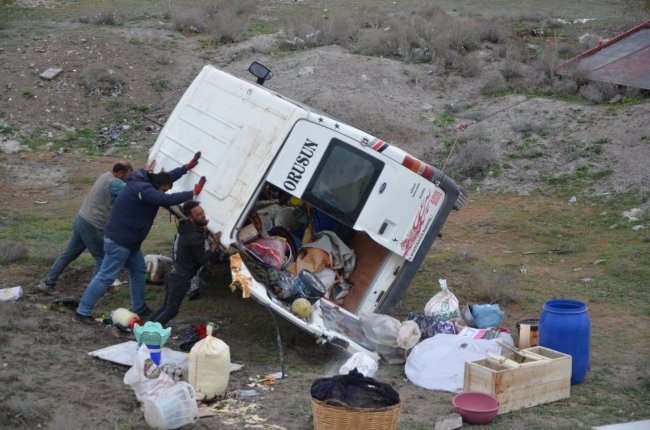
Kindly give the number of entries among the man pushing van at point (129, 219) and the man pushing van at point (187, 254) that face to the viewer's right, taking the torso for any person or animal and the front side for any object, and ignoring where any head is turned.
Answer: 2

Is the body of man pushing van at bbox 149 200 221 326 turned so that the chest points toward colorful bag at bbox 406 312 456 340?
yes

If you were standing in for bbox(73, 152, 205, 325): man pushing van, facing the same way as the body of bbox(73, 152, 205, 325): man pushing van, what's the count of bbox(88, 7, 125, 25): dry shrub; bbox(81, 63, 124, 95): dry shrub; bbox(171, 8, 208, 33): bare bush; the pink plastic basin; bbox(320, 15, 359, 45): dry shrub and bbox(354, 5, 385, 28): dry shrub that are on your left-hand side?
5

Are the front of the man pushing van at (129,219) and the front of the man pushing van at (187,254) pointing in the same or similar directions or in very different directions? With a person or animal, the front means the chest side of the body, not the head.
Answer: same or similar directions

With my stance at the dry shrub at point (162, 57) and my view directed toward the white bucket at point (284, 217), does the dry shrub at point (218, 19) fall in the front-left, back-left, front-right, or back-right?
back-left

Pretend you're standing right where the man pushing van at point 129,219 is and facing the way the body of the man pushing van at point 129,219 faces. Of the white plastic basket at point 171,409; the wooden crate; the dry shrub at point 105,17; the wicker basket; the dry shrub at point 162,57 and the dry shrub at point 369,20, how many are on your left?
3

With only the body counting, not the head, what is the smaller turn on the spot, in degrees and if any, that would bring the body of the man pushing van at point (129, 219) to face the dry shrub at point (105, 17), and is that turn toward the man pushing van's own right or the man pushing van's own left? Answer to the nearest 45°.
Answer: approximately 90° to the man pushing van's own left

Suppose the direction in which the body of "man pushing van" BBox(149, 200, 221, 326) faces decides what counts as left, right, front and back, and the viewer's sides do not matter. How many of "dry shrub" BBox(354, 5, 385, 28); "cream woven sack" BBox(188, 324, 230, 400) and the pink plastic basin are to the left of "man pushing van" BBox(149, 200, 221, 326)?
1

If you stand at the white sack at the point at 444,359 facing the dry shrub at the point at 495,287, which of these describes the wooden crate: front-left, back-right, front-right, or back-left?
back-right

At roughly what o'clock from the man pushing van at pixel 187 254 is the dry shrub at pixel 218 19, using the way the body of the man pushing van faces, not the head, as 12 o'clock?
The dry shrub is roughly at 9 o'clock from the man pushing van.

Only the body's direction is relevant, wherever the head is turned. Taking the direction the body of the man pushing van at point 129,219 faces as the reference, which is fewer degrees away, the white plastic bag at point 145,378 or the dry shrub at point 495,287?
the dry shrub

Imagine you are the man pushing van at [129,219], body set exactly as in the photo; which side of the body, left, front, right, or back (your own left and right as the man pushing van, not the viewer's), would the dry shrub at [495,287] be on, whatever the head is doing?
front

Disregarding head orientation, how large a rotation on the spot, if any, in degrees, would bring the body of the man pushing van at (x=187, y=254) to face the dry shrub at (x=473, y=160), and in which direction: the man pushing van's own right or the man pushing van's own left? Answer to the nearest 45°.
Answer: approximately 45° to the man pushing van's own left

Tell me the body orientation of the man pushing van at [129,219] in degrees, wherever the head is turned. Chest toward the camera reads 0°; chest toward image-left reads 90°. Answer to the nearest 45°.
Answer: approximately 270°

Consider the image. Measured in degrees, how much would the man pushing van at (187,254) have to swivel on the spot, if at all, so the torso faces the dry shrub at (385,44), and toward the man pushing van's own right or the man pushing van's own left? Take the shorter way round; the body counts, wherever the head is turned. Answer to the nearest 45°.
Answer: approximately 90° to the man pushing van's own left

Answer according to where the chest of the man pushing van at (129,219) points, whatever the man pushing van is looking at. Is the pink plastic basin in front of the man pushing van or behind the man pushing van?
in front

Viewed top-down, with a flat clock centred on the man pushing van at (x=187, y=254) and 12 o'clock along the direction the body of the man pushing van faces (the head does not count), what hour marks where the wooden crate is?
The wooden crate is roughly at 1 o'clock from the man pushing van.

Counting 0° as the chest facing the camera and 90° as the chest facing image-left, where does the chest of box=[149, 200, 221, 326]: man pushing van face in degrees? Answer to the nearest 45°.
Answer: approximately 270°

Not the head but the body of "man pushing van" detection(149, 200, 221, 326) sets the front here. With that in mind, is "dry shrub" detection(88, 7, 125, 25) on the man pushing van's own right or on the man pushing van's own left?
on the man pushing van's own left
